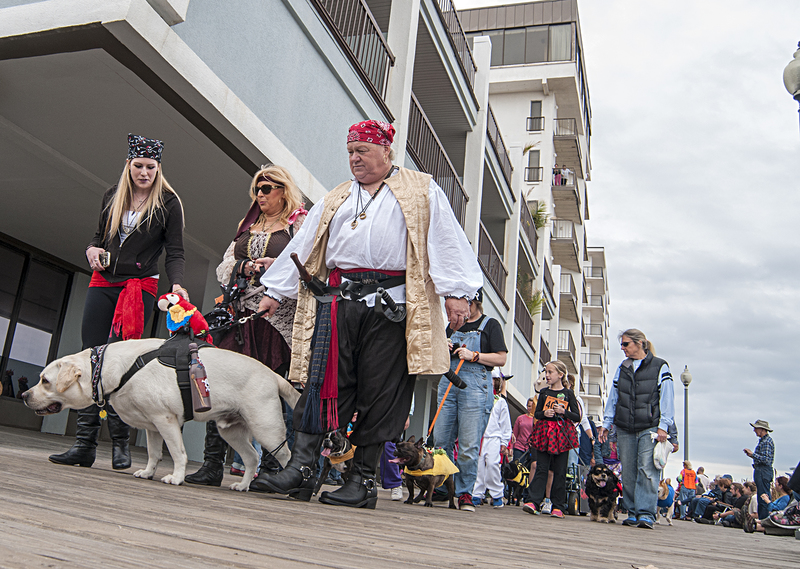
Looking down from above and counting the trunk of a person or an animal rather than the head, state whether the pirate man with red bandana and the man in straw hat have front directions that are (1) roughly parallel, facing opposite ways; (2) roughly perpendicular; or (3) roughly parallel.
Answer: roughly perpendicular

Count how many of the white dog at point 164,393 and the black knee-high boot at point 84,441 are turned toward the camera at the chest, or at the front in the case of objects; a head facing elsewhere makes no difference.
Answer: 0

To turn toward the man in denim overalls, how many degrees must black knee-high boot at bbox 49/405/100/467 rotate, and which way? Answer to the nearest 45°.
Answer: approximately 180°

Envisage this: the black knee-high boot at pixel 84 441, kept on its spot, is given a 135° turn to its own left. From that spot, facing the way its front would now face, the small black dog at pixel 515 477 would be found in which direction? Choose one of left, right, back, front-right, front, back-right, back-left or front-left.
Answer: left

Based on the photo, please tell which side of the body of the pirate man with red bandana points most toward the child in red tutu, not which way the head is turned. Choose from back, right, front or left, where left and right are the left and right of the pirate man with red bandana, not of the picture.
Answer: back

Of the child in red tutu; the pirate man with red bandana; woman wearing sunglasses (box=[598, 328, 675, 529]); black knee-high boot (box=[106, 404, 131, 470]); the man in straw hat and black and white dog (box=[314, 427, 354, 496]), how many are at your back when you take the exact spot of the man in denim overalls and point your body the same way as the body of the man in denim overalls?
3

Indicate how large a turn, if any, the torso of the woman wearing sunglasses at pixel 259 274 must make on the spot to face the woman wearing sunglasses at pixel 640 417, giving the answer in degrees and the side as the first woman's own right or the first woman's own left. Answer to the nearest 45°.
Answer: approximately 180°

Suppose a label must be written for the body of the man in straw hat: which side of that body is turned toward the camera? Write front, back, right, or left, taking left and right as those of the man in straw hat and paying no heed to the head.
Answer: left

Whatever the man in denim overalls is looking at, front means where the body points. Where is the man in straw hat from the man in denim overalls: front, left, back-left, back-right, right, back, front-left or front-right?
back

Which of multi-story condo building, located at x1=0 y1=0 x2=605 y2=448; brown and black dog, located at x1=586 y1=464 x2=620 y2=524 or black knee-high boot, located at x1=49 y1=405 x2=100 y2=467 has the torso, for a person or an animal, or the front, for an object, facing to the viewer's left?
the black knee-high boot

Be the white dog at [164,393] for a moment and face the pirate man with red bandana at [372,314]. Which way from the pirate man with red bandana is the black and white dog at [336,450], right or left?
left

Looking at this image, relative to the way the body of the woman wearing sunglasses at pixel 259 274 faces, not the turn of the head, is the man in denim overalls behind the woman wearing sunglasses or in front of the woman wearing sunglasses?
behind
